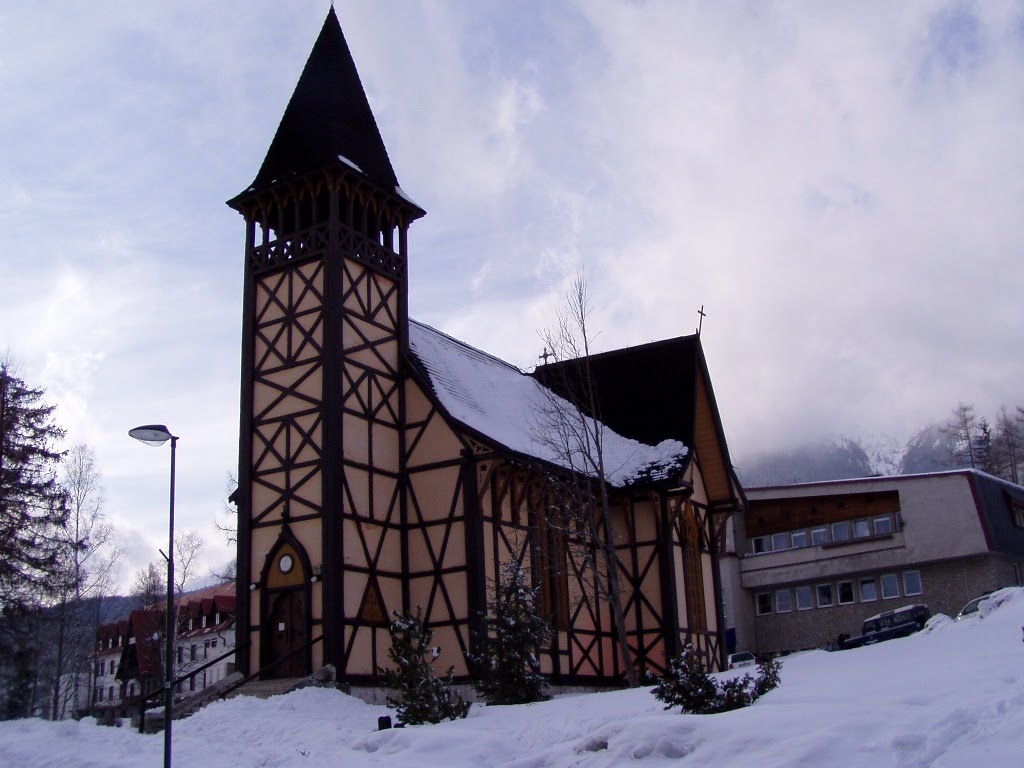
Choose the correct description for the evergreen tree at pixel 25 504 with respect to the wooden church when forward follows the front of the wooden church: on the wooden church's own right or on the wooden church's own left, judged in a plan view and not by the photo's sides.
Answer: on the wooden church's own right

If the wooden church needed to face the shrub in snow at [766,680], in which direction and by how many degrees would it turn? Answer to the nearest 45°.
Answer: approximately 90° to its left

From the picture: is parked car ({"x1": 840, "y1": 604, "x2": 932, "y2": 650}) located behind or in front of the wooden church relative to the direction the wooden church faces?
behind

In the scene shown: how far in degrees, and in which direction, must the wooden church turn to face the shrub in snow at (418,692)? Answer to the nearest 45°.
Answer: approximately 45° to its left

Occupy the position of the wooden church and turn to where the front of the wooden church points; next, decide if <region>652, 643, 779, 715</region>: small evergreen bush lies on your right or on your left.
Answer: on your left

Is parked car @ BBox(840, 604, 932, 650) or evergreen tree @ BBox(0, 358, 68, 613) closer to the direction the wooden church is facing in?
the evergreen tree

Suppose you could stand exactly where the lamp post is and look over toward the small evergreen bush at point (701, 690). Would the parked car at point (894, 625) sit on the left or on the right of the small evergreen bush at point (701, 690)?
left

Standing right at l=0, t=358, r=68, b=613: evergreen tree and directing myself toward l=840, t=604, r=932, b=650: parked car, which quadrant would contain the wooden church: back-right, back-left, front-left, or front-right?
front-right
